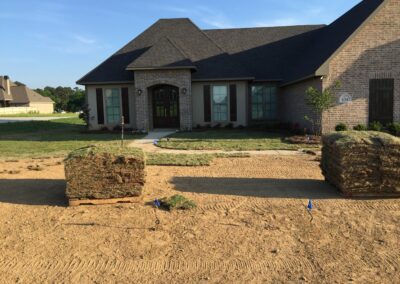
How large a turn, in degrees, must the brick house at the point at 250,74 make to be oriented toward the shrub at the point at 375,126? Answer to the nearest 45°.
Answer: approximately 45° to its left

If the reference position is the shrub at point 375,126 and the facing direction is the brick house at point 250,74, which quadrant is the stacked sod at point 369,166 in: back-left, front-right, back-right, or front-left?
back-left

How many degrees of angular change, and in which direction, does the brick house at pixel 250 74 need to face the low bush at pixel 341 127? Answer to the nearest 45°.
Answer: approximately 45° to its left

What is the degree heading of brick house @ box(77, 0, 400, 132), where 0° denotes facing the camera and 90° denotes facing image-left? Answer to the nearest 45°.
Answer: approximately 0°

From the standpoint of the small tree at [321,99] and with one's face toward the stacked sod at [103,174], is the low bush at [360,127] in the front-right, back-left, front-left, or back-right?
back-left

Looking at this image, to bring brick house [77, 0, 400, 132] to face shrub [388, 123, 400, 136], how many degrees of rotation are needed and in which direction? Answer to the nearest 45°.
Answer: approximately 45° to its left

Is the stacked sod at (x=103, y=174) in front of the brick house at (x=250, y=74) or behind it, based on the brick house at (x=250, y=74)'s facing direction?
in front

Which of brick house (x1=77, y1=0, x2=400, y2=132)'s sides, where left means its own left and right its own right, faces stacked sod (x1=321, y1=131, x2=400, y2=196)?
front
